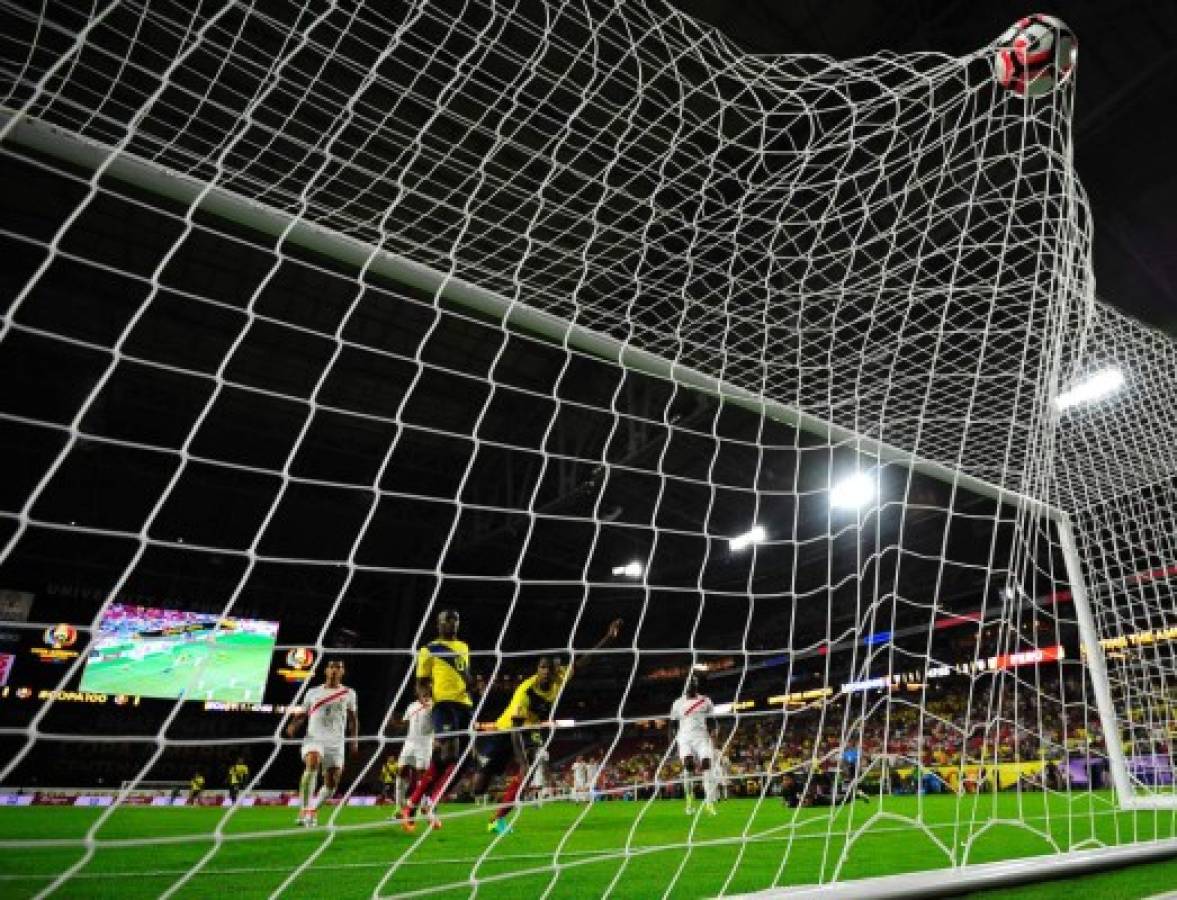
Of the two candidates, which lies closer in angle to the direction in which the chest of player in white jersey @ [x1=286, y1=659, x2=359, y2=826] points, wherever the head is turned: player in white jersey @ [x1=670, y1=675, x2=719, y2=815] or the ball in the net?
the ball in the net

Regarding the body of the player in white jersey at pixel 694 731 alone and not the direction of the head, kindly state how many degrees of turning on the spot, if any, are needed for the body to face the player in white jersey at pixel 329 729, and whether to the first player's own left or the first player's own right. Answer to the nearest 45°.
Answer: approximately 45° to the first player's own right

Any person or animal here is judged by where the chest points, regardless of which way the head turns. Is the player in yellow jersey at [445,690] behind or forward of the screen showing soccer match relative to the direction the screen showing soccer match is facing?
forward

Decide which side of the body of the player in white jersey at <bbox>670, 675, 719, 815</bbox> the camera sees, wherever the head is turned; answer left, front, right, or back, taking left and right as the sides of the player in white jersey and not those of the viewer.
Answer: front

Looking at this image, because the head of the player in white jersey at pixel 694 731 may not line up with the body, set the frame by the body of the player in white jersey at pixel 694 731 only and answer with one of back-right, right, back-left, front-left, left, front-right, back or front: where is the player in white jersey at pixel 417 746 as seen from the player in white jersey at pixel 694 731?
front-right

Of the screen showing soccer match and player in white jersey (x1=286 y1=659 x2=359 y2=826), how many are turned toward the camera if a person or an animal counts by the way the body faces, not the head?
2

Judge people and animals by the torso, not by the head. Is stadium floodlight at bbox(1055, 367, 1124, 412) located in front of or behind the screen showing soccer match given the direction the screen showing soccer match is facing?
in front

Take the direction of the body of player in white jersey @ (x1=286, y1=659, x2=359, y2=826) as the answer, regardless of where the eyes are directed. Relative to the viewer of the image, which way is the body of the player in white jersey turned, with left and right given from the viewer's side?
facing the viewer

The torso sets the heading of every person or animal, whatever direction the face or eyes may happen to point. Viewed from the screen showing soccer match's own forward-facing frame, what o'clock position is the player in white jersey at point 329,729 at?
The player in white jersey is roughly at 12 o'clock from the screen showing soccer match.

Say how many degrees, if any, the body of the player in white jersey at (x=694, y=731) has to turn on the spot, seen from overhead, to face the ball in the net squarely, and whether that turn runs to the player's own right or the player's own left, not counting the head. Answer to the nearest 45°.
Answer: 0° — they already face it

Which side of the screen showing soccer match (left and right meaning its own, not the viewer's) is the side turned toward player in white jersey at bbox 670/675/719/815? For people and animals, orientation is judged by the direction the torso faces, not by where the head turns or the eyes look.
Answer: front

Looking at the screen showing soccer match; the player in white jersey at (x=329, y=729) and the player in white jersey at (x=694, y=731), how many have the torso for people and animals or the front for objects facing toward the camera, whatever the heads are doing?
3

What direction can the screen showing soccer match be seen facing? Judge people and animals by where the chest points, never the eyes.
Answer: toward the camera
